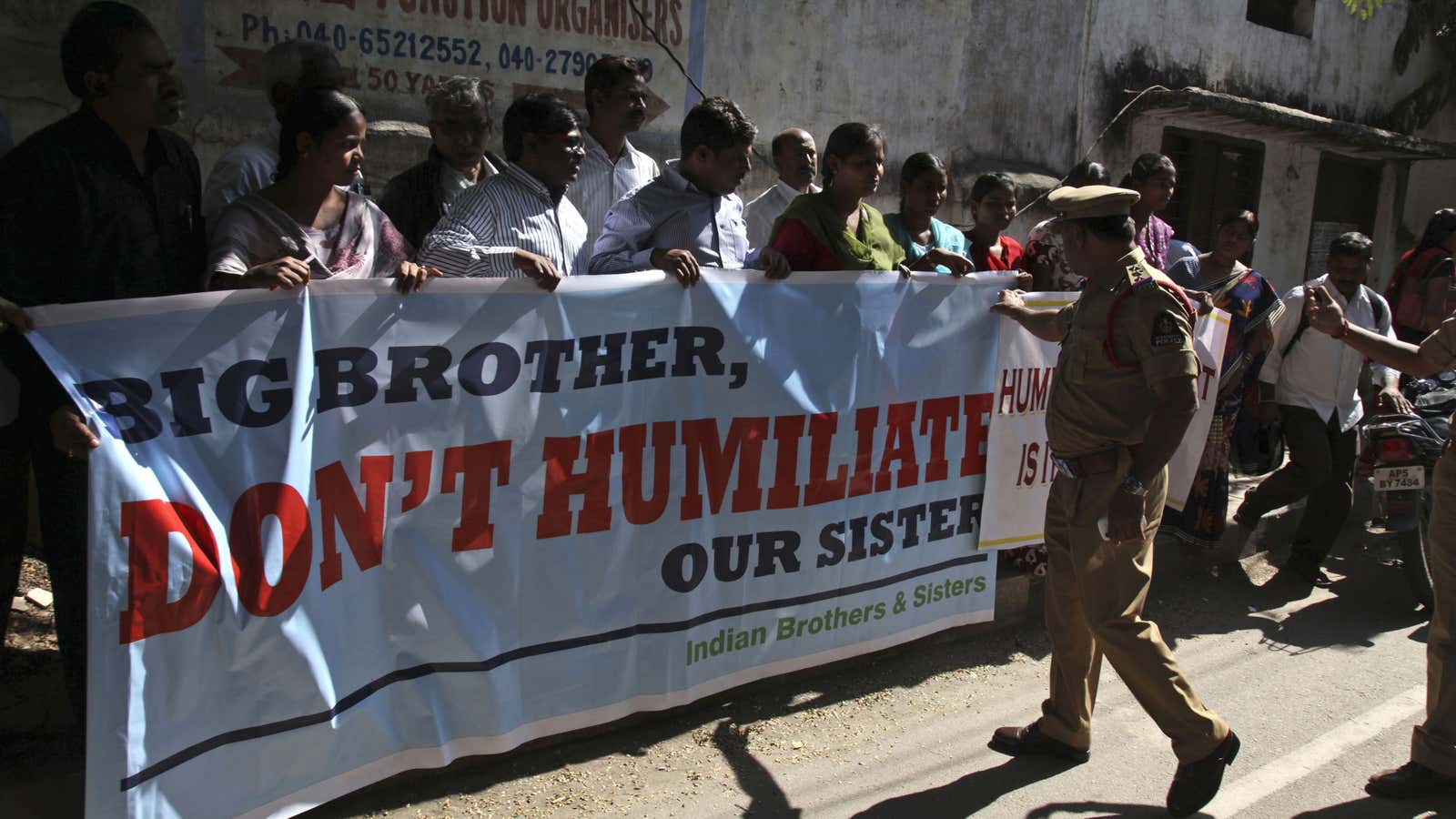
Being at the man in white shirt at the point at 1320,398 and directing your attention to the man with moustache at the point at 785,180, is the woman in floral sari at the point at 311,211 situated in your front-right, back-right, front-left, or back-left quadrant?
front-left

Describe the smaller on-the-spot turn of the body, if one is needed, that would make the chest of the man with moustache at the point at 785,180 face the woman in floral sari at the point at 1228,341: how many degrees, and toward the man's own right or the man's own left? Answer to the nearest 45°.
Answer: approximately 45° to the man's own left

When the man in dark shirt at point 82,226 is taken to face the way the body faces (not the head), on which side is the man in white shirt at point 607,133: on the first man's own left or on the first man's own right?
on the first man's own left

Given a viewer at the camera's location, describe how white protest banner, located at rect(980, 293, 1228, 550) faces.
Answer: facing the viewer and to the right of the viewer

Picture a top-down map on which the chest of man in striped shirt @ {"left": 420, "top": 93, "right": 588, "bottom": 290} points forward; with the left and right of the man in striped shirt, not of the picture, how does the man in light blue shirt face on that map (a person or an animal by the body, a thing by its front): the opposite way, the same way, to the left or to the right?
the same way

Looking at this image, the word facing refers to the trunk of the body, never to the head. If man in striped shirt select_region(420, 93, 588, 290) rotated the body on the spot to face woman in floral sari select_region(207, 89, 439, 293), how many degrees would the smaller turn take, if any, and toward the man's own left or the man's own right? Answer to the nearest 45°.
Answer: approximately 90° to the man's own right

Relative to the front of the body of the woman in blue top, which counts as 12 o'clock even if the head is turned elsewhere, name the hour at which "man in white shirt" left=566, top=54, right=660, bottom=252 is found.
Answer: The man in white shirt is roughly at 4 o'clock from the woman in blue top.

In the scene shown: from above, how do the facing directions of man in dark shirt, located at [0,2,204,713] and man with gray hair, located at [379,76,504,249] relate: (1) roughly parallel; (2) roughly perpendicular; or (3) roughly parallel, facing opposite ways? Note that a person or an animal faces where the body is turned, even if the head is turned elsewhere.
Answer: roughly parallel

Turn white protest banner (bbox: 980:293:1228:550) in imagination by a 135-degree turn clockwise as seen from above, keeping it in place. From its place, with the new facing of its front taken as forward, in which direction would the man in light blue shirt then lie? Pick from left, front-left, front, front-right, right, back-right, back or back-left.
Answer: front-left

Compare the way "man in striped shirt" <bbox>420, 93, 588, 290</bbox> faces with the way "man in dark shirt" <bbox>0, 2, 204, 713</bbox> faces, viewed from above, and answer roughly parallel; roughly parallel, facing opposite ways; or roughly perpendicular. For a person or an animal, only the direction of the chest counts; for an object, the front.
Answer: roughly parallel

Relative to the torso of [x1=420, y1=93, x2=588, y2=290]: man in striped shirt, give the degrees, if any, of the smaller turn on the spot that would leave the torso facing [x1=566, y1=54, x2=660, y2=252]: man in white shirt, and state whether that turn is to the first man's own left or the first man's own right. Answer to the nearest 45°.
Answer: approximately 135° to the first man's own left

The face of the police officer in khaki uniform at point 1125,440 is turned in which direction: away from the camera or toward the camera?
away from the camera

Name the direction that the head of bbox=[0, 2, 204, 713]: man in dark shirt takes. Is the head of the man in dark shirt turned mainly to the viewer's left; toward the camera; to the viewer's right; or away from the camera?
to the viewer's right

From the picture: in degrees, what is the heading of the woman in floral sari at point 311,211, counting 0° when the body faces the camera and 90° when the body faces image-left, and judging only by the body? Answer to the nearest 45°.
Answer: approximately 315°

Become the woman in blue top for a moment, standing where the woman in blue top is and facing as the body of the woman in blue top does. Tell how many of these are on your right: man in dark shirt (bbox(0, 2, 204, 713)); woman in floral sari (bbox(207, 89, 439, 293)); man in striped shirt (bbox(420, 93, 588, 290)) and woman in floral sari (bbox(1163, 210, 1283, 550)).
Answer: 3

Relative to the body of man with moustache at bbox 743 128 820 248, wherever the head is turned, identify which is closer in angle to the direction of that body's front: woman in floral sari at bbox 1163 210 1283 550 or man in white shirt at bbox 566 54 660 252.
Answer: the woman in floral sari
